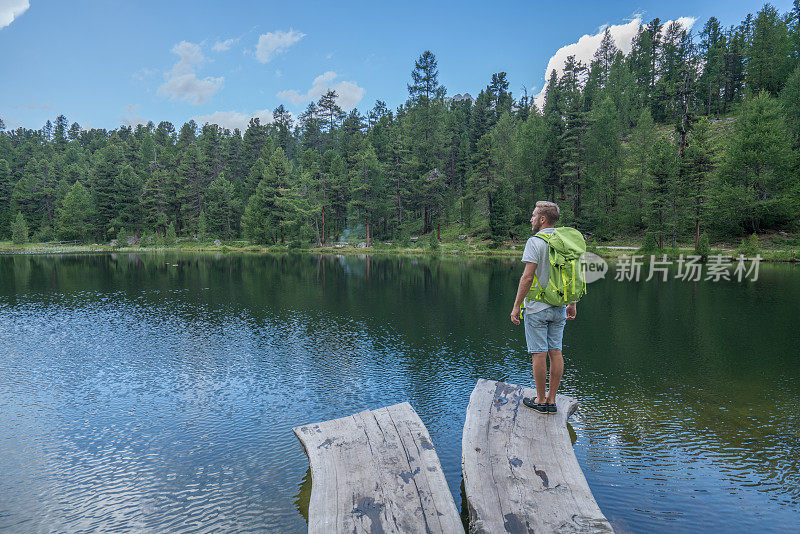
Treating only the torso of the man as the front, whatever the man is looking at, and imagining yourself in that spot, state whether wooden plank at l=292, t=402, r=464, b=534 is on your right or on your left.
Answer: on your left

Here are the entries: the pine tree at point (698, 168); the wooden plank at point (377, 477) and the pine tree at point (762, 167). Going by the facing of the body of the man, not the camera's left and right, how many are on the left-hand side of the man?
1

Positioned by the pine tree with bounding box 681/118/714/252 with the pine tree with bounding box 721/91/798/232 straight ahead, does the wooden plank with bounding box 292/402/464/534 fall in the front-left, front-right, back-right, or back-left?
back-right

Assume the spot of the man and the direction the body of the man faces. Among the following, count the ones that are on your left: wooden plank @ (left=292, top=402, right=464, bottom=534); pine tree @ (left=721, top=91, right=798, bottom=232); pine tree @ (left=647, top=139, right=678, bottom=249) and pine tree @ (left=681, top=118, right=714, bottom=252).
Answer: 1

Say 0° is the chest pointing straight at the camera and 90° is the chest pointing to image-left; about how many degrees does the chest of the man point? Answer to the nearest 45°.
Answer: approximately 135°

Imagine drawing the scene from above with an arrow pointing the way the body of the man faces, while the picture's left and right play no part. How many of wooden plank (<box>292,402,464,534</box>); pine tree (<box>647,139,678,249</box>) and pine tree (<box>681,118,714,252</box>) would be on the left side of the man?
1
